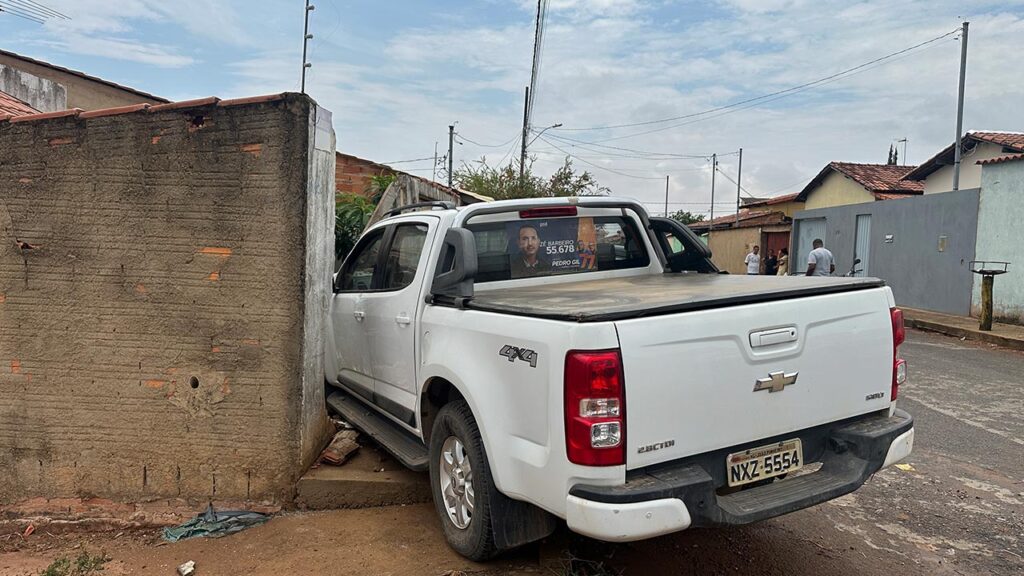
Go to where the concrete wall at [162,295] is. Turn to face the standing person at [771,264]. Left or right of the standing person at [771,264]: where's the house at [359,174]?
left

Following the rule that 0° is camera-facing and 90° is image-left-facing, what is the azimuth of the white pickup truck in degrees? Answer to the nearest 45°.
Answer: approximately 135°

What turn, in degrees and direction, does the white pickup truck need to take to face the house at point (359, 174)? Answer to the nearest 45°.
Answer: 0° — it already faces it

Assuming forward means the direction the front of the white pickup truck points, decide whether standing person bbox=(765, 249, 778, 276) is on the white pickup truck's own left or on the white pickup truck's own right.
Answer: on the white pickup truck's own right

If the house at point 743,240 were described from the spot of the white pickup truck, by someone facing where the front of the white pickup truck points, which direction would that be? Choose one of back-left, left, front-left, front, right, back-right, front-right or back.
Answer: front-right

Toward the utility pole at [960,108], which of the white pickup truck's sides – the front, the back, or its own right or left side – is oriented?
right

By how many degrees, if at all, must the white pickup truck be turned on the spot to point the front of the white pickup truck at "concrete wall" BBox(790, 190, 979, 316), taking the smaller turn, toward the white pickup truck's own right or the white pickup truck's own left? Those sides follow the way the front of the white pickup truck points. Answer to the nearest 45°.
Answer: approximately 90° to the white pickup truck's own right
